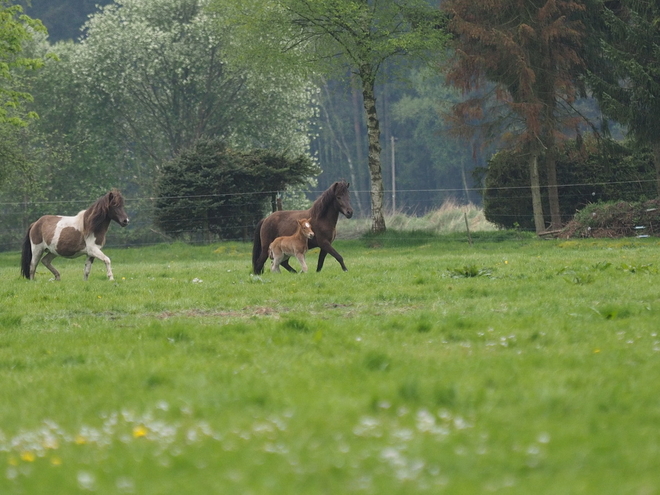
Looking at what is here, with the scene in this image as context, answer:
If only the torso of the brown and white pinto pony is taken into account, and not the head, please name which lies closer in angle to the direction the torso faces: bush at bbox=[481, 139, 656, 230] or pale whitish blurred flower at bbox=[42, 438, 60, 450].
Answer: the bush

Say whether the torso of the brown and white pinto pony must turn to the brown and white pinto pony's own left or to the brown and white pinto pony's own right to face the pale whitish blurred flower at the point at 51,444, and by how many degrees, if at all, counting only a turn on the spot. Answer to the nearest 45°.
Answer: approximately 90° to the brown and white pinto pony's own right

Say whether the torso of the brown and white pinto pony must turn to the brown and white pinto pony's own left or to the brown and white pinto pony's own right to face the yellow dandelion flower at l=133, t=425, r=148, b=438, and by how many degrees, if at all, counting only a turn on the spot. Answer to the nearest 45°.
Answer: approximately 90° to the brown and white pinto pony's own right

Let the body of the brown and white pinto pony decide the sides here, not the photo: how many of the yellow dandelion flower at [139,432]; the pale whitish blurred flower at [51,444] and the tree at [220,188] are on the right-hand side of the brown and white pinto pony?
2

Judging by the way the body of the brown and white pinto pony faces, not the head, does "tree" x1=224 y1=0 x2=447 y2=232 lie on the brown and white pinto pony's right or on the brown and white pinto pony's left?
on the brown and white pinto pony's left

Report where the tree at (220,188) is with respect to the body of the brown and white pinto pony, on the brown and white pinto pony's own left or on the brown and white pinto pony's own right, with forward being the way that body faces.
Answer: on the brown and white pinto pony's own left

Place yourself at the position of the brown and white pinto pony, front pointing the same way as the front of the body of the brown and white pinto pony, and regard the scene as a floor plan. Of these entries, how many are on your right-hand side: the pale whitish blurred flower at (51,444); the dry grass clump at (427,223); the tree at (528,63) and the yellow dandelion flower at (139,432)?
2

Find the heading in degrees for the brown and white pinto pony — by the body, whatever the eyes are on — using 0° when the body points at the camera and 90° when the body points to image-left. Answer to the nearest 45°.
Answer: approximately 270°
